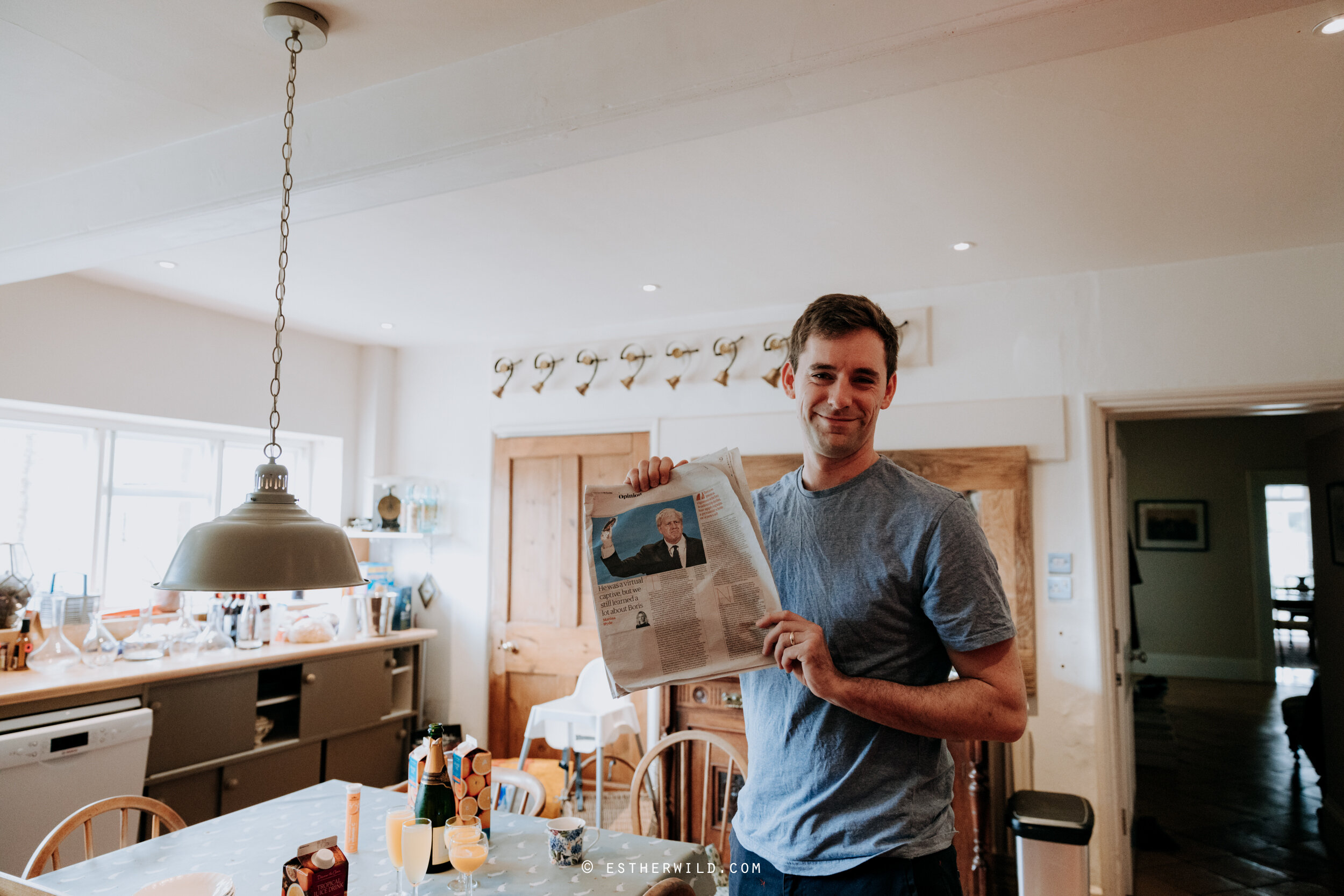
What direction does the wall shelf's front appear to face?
toward the camera

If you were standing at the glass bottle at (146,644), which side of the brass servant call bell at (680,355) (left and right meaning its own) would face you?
right

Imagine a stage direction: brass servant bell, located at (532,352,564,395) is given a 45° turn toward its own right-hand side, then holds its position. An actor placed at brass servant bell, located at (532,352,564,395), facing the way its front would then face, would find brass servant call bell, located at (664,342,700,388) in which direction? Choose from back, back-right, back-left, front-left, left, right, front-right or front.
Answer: back-left

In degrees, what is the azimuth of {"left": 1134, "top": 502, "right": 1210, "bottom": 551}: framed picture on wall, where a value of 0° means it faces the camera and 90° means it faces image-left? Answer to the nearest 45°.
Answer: approximately 0°

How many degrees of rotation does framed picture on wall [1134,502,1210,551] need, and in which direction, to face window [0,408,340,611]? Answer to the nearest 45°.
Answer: approximately 45° to its right

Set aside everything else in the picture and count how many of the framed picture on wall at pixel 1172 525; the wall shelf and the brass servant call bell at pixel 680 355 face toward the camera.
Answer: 3
